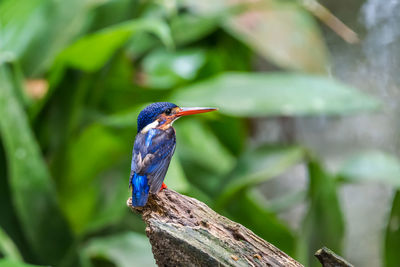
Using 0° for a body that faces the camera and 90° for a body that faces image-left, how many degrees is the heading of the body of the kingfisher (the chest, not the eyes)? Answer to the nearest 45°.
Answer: approximately 225°

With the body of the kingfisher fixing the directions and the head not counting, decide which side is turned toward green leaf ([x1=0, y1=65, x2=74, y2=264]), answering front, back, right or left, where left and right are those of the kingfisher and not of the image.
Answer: left

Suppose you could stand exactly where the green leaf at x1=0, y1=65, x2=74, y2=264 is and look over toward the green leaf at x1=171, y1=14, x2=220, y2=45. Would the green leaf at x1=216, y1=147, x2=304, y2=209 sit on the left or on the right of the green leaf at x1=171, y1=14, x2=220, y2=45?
right

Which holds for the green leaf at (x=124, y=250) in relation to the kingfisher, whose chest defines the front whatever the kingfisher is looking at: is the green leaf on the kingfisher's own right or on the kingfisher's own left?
on the kingfisher's own left

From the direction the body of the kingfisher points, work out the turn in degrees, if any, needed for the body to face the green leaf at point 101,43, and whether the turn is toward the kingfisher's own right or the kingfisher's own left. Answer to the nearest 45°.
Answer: approximately 45° to the kingfisher's own left
